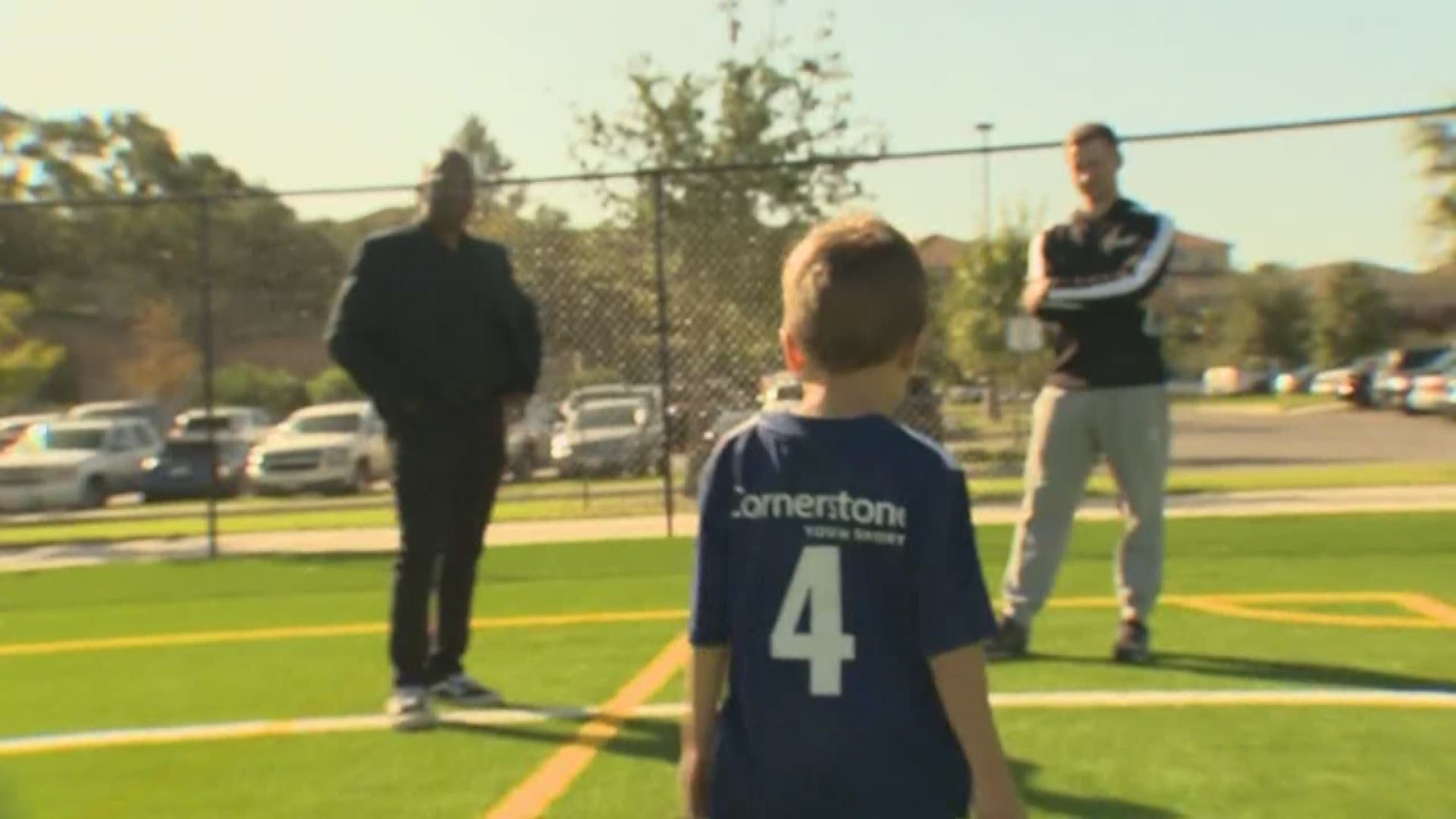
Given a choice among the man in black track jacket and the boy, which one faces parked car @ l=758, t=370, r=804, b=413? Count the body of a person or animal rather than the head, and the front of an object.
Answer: the boy

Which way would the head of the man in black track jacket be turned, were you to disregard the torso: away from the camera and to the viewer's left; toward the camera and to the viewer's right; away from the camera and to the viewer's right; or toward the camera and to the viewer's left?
toward the camera and to the viewer's left

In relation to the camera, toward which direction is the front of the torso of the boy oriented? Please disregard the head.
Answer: away from the camera

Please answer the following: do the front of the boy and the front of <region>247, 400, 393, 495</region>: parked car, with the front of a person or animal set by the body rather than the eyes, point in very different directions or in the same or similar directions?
very different directions

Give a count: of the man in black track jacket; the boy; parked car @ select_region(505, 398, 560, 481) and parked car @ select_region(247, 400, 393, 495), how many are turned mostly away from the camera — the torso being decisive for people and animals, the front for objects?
1

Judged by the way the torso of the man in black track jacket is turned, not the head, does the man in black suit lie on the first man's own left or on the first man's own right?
on the first man's own right

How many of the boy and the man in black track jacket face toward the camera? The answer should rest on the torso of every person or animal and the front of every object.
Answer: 1

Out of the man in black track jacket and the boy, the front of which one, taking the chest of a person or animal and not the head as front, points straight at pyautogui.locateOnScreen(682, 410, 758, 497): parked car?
the boy

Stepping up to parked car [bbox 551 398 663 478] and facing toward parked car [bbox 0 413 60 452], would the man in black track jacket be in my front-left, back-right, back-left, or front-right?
back-left

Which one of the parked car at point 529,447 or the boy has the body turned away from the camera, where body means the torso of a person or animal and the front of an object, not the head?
the boy

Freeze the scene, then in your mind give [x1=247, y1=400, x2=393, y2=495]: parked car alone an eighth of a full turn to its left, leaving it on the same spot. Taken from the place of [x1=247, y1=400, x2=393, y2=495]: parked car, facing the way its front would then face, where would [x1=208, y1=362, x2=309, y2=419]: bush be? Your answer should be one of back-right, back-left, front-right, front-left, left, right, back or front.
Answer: back

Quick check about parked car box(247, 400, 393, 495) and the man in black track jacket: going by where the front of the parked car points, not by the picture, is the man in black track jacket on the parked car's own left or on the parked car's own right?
on the parked car's own left

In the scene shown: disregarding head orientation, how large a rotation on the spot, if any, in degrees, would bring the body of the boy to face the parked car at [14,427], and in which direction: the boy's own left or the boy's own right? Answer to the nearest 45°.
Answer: approximately 45° to the boy's own left

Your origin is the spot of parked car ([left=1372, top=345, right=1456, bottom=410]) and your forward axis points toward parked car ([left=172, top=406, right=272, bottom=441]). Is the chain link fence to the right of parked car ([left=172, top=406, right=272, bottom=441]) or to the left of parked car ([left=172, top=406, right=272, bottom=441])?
left

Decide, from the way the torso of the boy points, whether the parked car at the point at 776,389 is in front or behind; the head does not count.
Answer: in front

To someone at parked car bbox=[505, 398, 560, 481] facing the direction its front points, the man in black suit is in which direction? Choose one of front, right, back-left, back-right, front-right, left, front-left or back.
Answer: front-left

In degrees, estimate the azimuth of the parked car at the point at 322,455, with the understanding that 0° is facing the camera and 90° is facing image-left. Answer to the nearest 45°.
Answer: approximately 45°
